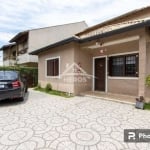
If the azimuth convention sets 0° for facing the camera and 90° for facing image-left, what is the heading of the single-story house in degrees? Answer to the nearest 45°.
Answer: approximately 45°

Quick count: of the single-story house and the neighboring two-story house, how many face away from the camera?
0

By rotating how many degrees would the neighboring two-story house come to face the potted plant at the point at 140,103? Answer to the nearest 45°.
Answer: approximately 45° to its left

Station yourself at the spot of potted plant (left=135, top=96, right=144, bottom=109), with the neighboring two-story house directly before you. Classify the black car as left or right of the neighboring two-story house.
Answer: left

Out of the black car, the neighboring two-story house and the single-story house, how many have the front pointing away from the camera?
1

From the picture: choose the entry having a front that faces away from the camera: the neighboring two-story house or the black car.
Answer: the black car

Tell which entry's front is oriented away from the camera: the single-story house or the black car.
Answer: the black car

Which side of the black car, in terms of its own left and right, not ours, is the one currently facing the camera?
back

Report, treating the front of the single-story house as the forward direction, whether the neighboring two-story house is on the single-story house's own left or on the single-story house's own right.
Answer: on the single-story house's own right

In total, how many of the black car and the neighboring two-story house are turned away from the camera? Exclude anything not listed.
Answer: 1
